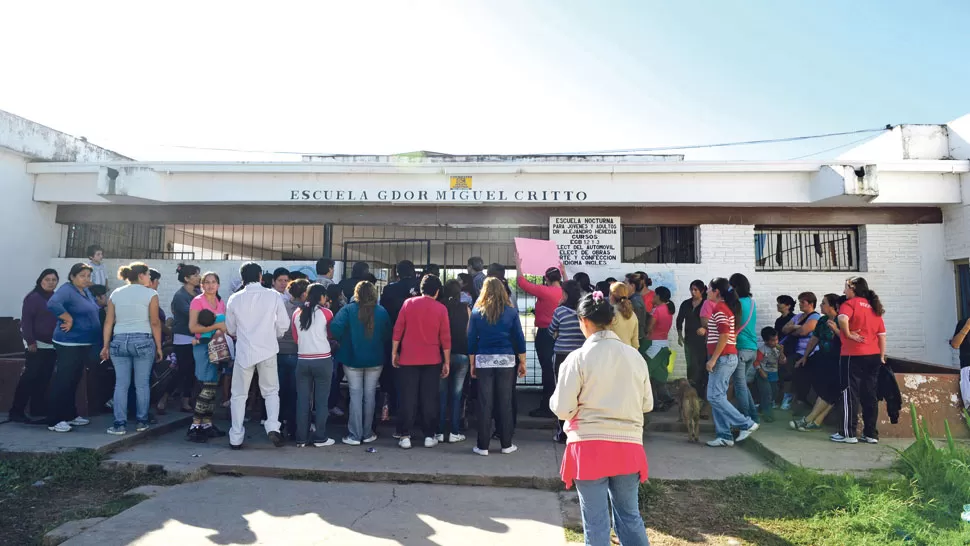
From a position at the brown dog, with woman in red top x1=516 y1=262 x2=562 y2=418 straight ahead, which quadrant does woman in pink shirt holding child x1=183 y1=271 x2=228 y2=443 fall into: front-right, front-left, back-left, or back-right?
front-left

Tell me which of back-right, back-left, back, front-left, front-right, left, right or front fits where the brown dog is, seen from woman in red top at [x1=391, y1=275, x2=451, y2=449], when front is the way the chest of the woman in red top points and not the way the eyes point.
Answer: right

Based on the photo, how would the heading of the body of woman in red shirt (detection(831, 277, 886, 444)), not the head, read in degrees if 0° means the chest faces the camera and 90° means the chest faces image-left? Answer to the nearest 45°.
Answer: approximately 135°

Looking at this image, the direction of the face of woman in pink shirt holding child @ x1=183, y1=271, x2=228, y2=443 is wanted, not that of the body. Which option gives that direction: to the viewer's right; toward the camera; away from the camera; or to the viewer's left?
toward the camera

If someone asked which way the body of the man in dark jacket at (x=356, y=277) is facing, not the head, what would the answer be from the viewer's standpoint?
away from the camera

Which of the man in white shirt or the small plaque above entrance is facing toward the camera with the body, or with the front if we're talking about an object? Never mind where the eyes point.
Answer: the small plaque above entrance

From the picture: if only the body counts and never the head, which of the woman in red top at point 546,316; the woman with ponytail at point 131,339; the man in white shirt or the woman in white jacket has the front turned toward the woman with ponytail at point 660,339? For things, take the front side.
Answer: the woman in white jacket

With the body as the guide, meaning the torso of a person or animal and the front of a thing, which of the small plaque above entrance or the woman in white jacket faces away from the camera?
the woman in white jacket

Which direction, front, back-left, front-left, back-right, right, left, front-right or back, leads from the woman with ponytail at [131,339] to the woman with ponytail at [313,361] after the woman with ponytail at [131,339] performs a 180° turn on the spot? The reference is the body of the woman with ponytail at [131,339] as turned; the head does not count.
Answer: front-left

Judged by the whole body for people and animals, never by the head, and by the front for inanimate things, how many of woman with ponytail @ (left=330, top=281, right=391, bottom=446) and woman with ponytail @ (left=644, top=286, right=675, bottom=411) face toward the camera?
0

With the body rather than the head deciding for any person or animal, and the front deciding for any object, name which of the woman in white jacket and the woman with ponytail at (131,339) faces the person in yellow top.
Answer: the woman in white jacket

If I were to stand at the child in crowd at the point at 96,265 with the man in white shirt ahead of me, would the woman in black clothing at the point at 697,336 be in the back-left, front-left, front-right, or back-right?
front-left

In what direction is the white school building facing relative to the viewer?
toward the camera

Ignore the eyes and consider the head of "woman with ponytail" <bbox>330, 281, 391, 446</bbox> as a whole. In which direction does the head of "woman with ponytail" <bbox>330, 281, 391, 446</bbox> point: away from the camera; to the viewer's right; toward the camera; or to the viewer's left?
away from the camera

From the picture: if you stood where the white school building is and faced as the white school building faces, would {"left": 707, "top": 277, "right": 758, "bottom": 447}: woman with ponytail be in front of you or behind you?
in front

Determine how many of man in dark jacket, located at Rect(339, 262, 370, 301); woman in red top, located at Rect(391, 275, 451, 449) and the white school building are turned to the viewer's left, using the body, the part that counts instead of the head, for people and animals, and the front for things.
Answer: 0

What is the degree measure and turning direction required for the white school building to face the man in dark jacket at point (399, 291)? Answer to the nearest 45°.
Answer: approximately 45° to its right

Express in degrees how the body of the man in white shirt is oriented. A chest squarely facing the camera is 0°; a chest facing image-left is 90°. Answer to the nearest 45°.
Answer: approximately 180°

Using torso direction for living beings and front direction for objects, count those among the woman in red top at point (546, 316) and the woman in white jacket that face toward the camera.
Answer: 0
